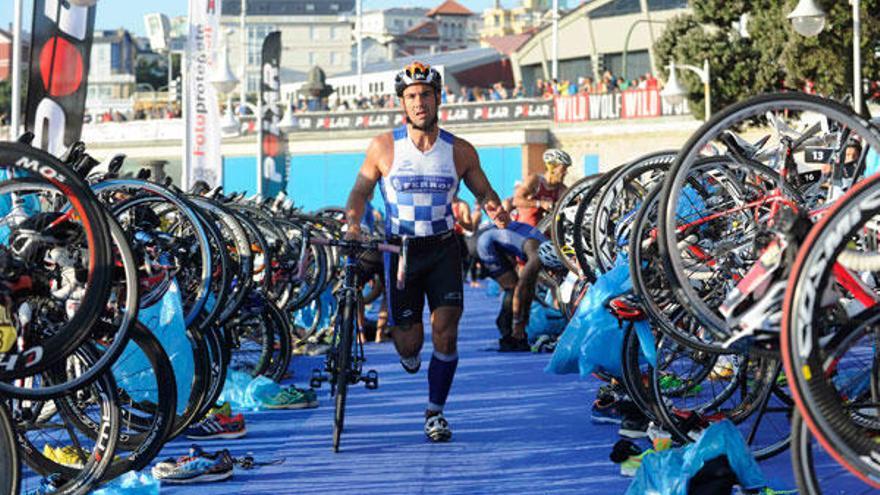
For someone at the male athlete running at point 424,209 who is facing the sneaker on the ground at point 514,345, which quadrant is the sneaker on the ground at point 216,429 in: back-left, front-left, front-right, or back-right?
back-left

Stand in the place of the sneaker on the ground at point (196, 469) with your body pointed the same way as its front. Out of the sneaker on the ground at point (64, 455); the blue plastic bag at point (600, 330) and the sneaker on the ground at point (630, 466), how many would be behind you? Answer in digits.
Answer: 2

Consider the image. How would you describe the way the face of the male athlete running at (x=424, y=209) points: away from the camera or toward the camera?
toward the camera

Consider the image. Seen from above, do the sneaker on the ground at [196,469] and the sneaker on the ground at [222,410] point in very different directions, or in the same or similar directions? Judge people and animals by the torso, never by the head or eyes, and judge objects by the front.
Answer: same or similar directions

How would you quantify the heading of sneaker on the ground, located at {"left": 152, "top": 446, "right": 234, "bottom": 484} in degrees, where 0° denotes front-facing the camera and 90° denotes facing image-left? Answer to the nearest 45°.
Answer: approximately 90°

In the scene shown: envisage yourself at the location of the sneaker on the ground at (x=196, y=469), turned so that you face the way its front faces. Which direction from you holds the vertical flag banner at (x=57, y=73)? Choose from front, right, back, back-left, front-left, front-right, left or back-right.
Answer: right

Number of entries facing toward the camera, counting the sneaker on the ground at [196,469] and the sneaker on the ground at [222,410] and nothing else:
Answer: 0

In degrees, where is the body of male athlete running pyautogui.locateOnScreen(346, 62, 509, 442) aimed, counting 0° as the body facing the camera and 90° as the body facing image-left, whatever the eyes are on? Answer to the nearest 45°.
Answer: approximately 0°

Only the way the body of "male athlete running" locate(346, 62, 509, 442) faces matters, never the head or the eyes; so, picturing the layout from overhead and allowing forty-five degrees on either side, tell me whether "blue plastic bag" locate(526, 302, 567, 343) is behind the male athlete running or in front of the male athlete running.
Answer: behind
